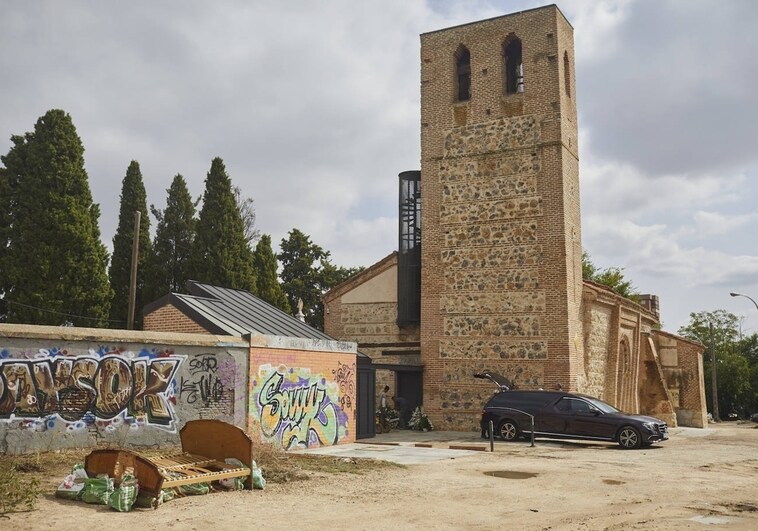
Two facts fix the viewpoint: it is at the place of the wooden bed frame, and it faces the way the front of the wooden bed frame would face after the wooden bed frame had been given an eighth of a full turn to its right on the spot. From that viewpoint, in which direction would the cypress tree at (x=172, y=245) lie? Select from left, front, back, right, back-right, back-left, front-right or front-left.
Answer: right

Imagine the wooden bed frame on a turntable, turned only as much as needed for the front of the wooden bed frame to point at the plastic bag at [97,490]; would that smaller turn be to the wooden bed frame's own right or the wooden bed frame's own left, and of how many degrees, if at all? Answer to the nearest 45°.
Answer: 0° — it already faces it

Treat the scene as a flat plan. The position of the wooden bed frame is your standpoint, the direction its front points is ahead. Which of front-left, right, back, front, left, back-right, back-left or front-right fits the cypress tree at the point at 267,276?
back-right

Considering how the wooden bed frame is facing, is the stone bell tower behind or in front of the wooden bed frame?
behind

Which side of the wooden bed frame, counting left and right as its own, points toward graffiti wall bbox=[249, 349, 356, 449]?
back

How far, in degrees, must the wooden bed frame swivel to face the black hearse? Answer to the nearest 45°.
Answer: approximately 180°

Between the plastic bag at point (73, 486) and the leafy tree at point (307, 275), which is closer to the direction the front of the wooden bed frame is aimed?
the plastic bag

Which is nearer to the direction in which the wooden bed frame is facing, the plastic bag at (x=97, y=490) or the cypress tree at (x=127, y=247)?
the plastic bag

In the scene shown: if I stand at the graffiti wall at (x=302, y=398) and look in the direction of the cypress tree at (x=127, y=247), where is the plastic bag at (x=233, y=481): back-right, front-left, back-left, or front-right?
back-left

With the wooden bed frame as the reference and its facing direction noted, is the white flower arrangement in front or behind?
behind

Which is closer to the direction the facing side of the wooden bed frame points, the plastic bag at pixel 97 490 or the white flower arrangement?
the plastic bag

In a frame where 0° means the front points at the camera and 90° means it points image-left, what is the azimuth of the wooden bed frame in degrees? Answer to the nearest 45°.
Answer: approximately 45°

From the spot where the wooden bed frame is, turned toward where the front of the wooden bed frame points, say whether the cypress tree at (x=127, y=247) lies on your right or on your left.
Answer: on your right
